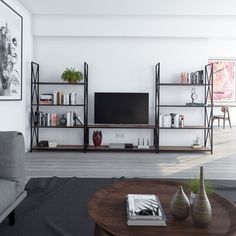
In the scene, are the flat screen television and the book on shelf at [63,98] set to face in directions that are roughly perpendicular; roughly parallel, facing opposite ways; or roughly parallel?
roughly parallel

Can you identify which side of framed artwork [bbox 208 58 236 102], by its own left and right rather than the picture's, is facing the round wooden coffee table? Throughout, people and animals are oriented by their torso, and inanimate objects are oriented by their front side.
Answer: front

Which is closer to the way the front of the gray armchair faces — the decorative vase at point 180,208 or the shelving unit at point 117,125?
the decorative vase

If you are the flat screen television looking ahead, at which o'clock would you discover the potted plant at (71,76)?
The potted plant is roughly at 3 o'clock from the flat screen television.

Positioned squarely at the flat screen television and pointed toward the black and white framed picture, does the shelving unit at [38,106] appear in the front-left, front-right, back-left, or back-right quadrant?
front-right

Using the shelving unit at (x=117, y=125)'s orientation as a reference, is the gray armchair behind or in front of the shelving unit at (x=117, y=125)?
in front

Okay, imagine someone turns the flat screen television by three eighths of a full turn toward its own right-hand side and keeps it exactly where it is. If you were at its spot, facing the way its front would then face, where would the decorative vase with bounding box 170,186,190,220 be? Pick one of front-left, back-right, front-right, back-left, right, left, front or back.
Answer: back-left

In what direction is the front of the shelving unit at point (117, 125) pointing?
toward the camera

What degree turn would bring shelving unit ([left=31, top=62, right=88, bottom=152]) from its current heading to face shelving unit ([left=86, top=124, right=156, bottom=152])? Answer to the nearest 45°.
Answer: approximately 90° to its left

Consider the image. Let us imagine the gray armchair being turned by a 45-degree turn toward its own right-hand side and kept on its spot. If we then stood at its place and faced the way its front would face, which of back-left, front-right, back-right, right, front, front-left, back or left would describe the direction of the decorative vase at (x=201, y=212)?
front-left

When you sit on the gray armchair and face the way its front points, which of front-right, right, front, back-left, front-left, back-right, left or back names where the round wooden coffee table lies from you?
front

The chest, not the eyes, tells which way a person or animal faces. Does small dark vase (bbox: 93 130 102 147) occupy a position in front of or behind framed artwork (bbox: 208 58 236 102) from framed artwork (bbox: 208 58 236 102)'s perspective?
in front

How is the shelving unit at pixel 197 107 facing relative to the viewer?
toward the camera

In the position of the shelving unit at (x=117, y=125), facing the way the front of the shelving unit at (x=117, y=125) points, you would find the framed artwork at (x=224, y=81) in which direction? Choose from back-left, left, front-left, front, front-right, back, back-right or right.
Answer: back-left

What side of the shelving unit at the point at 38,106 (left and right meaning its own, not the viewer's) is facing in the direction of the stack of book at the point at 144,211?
front

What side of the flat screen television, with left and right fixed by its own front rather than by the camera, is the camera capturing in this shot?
front
